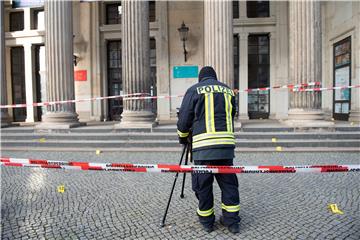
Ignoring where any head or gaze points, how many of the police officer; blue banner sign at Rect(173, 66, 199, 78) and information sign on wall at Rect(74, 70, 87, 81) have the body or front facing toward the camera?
2

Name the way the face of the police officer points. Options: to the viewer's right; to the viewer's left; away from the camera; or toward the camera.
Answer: away from the camera

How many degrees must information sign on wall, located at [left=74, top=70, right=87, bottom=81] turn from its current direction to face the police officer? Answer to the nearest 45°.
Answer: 0° — it already faces them

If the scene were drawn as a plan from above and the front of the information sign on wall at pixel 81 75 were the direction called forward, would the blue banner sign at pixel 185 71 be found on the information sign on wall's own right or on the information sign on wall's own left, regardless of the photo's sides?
on the information sign on wall's own left

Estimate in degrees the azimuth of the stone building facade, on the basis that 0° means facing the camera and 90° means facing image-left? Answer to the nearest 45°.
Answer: approximately 0°

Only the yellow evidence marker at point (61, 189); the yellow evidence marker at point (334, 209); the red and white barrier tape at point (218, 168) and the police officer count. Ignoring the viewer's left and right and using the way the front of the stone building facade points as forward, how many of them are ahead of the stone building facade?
4

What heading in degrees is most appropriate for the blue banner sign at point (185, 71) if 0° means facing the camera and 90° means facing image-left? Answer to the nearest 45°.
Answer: approximately 0°

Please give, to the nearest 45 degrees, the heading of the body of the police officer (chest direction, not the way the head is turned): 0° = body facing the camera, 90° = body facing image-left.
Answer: approximately 135°

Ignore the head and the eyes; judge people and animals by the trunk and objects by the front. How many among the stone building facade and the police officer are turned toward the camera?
1

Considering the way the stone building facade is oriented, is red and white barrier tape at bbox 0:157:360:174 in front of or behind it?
in front

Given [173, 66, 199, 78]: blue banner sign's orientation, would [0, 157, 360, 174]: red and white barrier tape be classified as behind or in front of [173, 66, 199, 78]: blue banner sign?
in front

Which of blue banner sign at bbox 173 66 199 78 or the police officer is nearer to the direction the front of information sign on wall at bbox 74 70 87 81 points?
the police officer
